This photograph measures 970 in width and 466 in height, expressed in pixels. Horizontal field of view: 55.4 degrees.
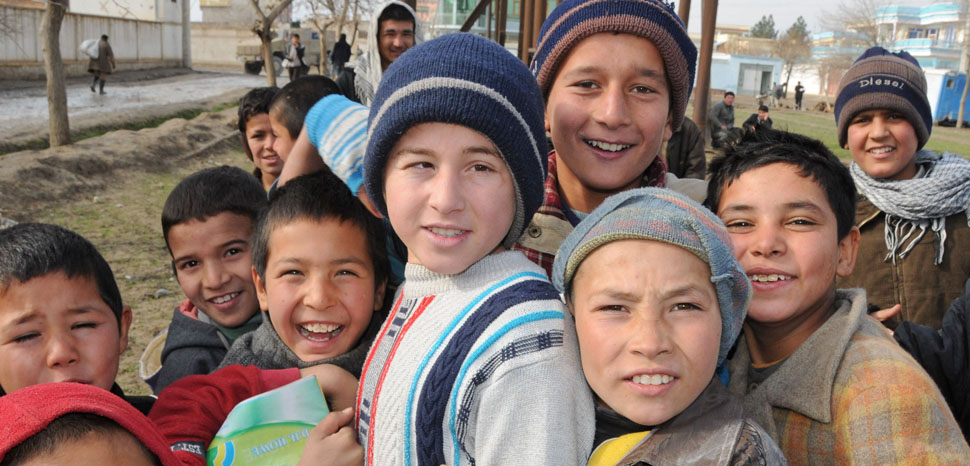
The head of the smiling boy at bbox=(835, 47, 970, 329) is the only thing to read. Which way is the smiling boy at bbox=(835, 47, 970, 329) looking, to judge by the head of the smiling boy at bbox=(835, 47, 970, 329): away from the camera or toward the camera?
toward the camera

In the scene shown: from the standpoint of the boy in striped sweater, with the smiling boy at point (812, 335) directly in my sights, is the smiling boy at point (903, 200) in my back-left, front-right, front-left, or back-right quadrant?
front-left

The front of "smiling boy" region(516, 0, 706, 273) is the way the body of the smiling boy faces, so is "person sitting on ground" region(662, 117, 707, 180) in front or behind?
behind

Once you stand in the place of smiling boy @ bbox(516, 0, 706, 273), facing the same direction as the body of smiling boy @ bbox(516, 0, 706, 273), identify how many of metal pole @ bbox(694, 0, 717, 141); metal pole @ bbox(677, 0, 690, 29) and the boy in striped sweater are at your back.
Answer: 2

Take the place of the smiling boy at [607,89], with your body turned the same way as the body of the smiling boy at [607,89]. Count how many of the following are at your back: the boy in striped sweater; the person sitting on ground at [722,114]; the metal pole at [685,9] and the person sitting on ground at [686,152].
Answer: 3

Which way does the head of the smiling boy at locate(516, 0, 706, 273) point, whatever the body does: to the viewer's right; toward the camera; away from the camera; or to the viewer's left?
toward the camera

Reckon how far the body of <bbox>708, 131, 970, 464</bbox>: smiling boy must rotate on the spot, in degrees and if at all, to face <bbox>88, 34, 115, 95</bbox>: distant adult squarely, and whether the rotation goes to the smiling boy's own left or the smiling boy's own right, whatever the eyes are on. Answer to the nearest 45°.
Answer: approximately 90° to the smiling boy's own right

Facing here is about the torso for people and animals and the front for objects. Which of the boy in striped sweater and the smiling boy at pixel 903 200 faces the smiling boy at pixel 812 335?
the smiling boy at pixel 903 200

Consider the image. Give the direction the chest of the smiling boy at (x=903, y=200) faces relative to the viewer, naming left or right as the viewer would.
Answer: facing the viewer
